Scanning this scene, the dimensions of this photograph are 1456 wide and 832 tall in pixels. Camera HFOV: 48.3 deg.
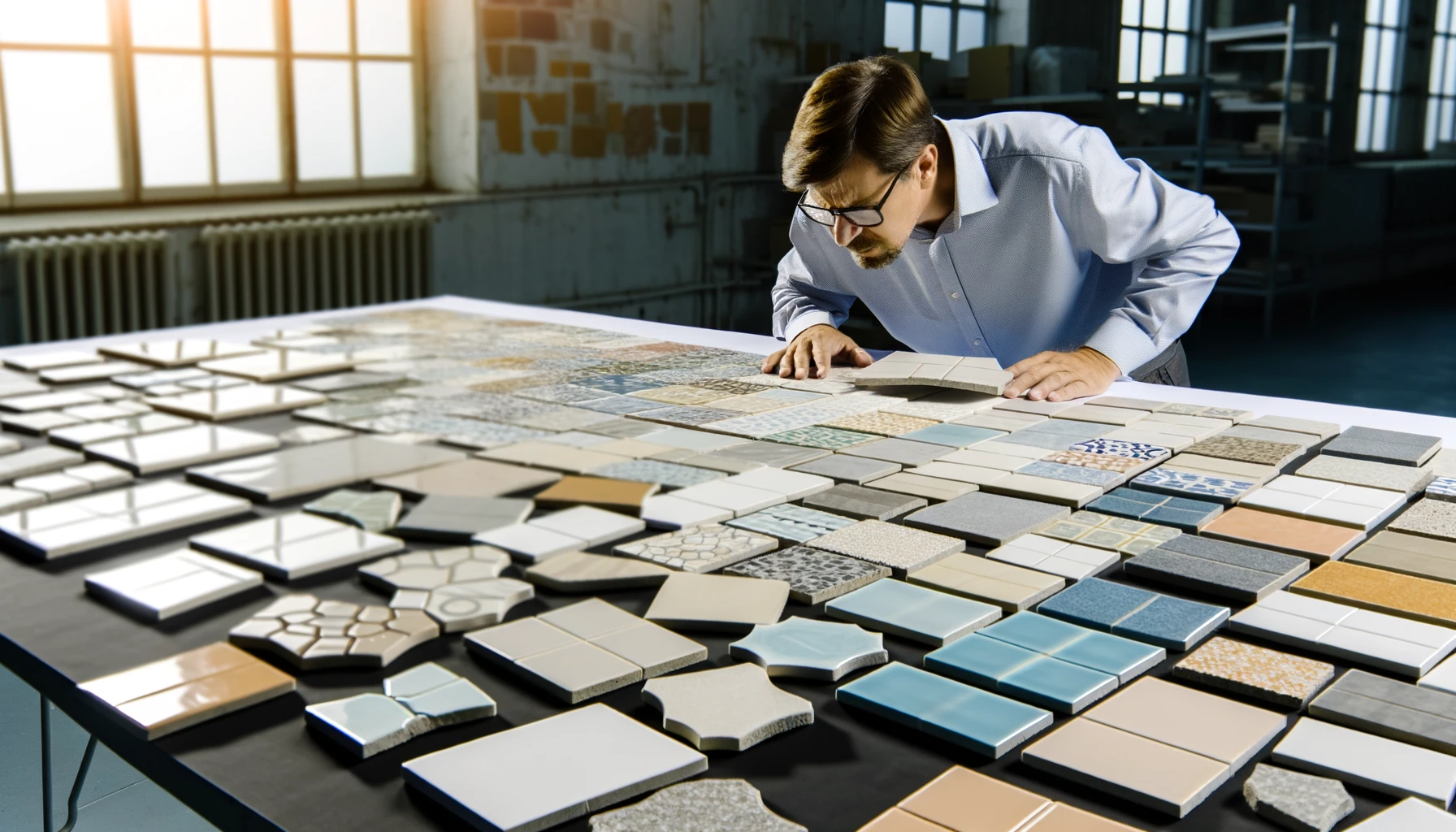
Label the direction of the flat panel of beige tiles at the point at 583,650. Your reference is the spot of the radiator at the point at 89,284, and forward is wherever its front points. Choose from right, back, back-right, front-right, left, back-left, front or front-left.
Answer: front

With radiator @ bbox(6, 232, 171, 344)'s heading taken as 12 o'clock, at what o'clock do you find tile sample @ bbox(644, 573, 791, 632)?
The tile sample is roughly at 12 o'clock from the radiator.

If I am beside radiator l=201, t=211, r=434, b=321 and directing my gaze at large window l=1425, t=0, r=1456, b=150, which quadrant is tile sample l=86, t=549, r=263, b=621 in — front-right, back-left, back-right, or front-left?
back-right

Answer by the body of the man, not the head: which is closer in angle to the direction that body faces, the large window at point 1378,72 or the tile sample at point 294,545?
the tile sample

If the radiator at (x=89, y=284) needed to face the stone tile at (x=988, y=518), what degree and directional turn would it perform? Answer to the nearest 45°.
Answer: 0° — it already faces it

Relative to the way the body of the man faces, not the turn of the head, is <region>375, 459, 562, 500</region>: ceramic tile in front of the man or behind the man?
in front

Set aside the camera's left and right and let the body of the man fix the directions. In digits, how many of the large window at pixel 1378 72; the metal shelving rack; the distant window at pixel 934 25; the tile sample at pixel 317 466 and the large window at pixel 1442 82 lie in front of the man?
1

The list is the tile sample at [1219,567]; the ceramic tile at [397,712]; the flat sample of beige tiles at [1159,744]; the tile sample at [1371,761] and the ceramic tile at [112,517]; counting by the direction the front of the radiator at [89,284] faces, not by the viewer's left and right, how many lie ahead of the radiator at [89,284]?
5

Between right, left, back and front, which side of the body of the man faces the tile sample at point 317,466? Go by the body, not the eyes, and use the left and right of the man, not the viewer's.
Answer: front

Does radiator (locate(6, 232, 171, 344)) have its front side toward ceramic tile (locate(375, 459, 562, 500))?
yes

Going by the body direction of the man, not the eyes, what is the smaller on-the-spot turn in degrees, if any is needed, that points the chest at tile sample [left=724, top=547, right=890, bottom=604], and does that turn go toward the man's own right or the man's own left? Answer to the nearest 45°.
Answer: approximately 45° to the man's own left

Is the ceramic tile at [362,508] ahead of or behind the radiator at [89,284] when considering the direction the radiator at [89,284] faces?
ahead

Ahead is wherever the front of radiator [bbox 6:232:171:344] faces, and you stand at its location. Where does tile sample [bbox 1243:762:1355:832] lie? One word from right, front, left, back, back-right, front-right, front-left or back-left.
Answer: front

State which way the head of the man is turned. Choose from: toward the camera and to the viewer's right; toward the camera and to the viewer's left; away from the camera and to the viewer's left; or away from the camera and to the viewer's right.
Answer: toward the camera and to the viewer's left

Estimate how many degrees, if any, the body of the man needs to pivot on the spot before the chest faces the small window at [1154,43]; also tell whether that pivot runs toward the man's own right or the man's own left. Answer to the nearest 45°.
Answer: approximately 135° to the man's own right

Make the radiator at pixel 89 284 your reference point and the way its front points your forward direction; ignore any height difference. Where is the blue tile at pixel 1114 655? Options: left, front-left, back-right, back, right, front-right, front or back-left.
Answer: front

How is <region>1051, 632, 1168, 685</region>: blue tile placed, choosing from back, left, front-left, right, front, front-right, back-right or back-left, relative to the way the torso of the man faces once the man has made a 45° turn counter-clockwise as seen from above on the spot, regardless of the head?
front

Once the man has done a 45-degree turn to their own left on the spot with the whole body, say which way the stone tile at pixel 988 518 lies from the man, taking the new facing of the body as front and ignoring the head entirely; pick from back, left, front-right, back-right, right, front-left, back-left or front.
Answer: front

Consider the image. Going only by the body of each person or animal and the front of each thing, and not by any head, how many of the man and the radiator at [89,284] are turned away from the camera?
0

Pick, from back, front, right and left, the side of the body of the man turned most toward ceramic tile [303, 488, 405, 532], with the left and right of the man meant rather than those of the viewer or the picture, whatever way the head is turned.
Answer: front

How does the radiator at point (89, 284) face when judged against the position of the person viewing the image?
facing the viewer
